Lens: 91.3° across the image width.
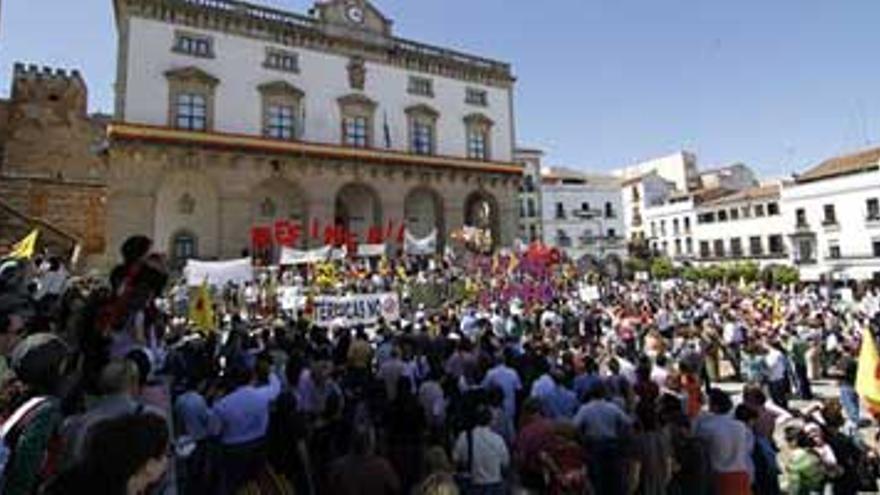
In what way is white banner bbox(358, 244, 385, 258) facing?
toward the camera

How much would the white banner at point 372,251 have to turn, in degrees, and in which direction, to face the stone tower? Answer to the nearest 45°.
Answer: approximately 90° to its right
